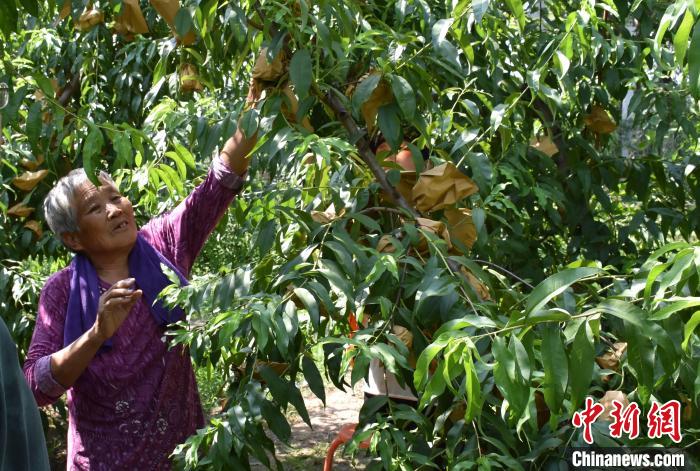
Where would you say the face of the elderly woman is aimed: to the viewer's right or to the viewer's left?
to the viewer's right

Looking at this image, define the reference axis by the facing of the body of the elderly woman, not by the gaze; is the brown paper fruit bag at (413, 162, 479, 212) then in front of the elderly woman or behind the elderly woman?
in front

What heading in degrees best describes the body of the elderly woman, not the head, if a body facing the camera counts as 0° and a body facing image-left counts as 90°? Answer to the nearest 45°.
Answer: approximately 315°
